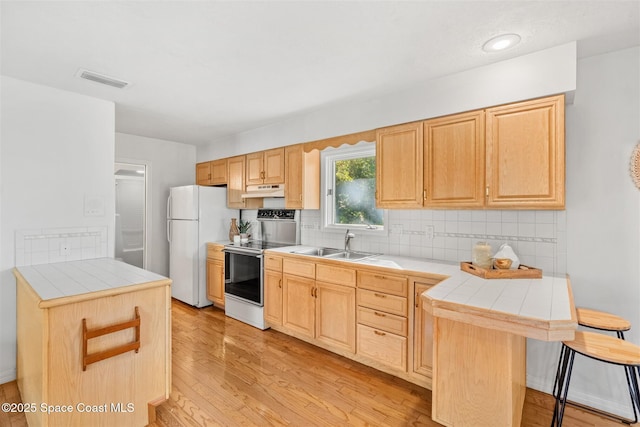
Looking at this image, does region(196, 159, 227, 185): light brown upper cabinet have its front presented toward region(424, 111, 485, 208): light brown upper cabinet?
no

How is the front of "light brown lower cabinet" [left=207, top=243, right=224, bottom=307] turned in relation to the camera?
facing the viewer and to the left of the viewer

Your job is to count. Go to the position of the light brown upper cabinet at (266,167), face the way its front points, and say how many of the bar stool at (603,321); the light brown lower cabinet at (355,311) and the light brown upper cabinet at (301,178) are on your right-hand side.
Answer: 0

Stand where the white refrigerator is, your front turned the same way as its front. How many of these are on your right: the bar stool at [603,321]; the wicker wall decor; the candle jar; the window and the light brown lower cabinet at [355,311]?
0

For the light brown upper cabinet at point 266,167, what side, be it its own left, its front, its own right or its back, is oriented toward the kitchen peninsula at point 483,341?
left

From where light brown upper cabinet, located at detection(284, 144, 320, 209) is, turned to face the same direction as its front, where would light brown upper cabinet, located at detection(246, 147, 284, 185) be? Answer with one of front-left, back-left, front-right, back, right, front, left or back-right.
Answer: right

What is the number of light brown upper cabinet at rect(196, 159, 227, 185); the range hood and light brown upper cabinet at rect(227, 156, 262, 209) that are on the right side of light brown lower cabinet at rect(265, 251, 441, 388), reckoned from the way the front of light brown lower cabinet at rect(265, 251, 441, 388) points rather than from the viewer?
3

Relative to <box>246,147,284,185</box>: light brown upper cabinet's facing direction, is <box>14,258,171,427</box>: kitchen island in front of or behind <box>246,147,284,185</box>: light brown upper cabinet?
in front

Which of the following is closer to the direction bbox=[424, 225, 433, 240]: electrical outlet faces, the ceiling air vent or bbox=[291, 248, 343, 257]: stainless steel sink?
the ceiling air vent

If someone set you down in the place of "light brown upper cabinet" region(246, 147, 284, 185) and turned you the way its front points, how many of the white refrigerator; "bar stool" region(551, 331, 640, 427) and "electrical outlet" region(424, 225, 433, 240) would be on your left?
2

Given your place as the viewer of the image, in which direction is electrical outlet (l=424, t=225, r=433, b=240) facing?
facing the viewer

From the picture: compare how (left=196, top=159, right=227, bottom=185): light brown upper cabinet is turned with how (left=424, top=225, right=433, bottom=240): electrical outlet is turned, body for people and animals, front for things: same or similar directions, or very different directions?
same or similar directions

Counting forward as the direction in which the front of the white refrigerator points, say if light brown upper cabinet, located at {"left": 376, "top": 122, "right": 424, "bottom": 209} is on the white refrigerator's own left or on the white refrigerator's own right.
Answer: on the white refrigerator's own left
